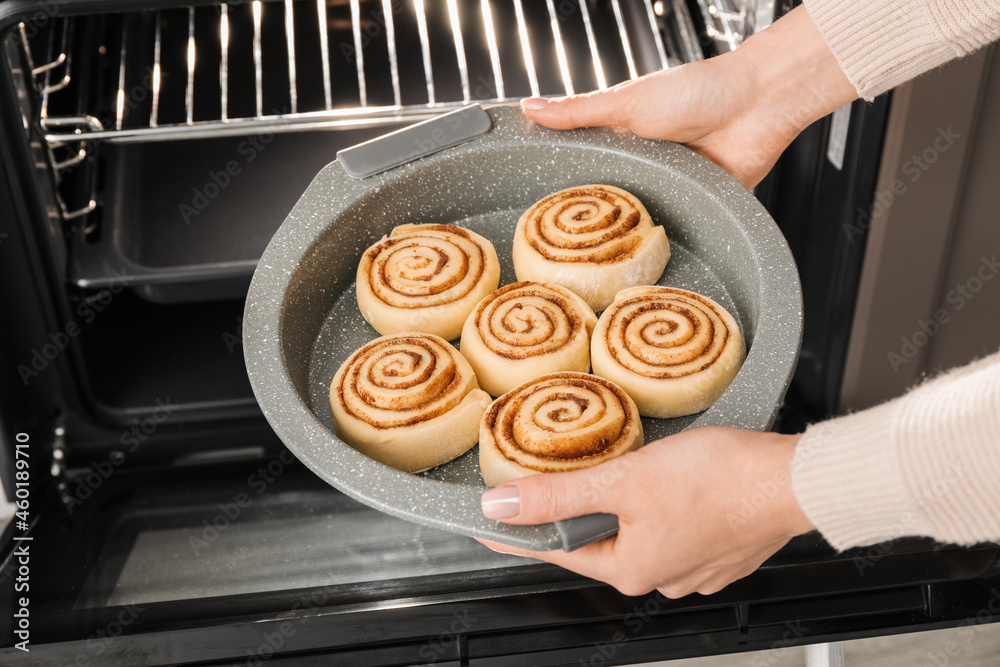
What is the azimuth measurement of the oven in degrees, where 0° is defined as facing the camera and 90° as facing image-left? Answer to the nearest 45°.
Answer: approximately 0°
